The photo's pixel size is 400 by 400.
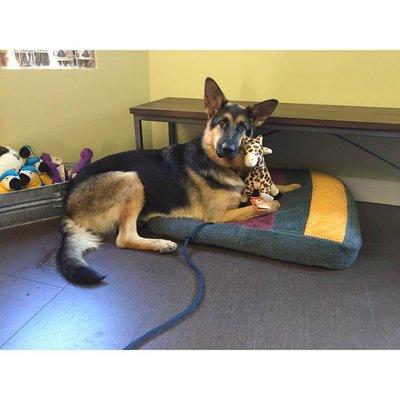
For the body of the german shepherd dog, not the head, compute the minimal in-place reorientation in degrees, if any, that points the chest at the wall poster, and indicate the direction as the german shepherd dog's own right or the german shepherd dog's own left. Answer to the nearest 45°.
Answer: approximately 135° to the german shepherd dog's own left

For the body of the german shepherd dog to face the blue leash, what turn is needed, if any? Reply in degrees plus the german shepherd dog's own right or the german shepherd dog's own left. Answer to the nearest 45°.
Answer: approximately 90° to the german shepherd dog's own right

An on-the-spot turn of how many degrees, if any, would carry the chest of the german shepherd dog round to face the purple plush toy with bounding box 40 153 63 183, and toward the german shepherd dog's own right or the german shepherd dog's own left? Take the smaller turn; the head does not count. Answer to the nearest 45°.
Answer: approximately 135° to the german shepherd dog's own left

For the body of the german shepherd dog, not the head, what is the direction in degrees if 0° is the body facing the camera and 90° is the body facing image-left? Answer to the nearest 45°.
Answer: approximately 270°
